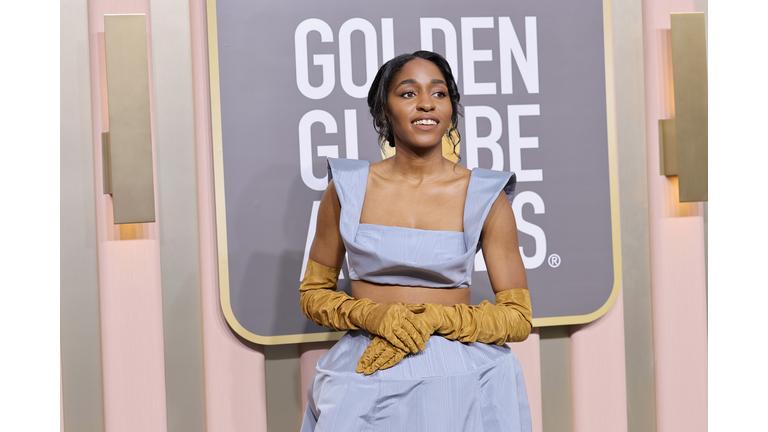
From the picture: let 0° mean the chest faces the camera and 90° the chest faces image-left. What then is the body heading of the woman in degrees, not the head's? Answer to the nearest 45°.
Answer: approximately 0°
